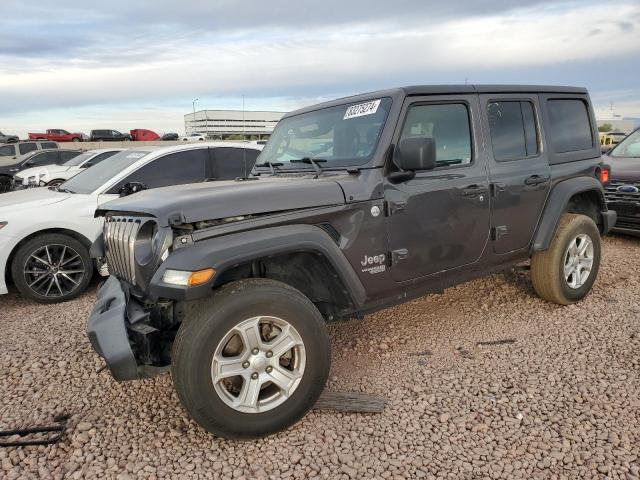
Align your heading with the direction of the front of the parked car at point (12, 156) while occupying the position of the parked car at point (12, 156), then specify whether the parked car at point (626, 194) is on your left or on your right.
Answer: on your left

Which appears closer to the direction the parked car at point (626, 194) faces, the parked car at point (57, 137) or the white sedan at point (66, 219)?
the white sedan

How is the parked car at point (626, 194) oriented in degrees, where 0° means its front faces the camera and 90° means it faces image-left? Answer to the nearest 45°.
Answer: approximately 45°

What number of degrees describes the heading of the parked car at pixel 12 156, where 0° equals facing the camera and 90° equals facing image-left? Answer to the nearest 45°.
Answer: approximately 45°

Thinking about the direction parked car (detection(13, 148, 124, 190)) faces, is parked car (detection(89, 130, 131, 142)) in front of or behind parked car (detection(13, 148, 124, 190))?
behind
